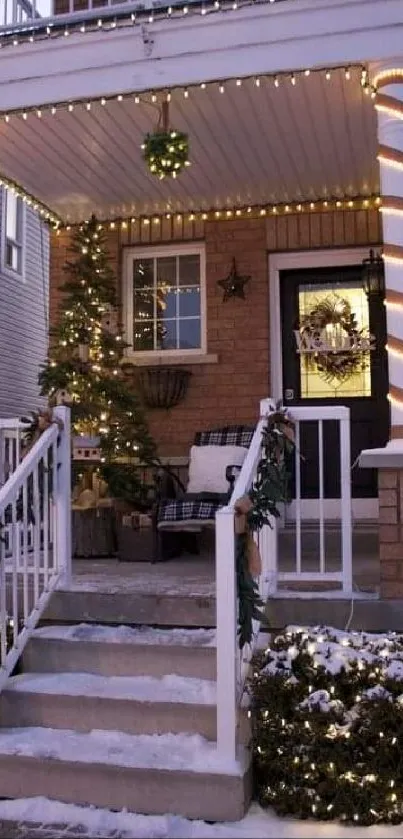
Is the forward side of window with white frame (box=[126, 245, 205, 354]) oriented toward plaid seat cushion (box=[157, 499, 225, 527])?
yes

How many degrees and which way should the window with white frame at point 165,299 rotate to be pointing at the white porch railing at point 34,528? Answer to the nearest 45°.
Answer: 0° — it already faces it

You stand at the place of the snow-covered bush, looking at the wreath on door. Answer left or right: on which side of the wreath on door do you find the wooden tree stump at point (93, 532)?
left

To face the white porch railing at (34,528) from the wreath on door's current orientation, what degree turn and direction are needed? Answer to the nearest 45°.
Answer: approximately 45° to its right

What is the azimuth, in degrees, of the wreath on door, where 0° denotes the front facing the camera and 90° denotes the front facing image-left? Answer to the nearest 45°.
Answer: approximately 0°

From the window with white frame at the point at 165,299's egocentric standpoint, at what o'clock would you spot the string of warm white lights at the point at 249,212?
The string of warm white lights is roughly at 10 o'clock from the window with white frame.

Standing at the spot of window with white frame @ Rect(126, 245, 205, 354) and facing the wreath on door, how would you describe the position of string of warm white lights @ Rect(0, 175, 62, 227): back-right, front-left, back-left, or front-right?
back-right

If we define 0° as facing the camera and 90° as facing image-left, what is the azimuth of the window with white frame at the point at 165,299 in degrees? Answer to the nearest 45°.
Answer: approximately 0°
